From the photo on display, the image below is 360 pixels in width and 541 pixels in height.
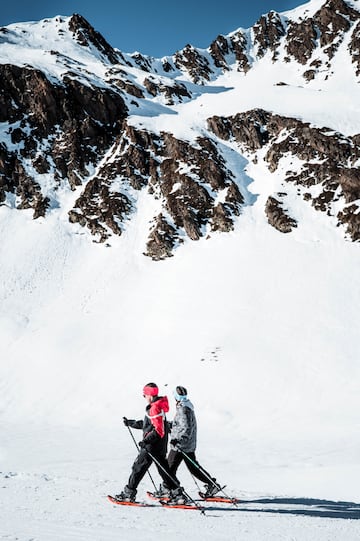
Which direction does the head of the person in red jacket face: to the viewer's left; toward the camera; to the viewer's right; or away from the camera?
to the viewer's left

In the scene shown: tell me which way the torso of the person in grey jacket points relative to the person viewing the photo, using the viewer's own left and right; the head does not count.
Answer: facing to the left of the viewer

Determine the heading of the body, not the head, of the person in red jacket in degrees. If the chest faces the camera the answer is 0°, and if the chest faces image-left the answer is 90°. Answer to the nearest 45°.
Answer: approximately 90°
